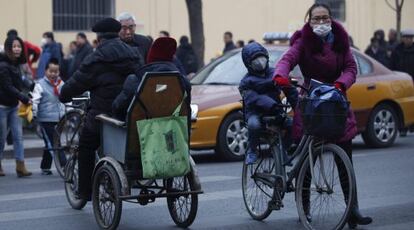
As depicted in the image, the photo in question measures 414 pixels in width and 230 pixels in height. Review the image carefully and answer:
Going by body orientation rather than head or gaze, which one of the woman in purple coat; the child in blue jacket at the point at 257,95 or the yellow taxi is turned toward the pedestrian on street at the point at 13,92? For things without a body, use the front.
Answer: the yellow taxi

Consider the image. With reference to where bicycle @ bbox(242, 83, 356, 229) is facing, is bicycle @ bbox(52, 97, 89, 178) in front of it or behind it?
behind

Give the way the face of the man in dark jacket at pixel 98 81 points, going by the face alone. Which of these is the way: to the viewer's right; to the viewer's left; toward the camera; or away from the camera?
away from the camera

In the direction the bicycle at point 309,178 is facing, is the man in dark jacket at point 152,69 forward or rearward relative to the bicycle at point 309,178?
rearward

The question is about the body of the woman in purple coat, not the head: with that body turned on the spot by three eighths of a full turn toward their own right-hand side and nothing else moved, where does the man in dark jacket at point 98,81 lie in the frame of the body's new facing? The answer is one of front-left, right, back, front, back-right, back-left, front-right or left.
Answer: front-left

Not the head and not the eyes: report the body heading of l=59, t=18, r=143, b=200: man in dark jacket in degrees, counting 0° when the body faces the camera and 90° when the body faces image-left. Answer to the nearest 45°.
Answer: approximately 135°

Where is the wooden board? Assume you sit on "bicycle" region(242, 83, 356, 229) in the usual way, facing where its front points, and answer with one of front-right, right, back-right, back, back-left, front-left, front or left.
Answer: back-right

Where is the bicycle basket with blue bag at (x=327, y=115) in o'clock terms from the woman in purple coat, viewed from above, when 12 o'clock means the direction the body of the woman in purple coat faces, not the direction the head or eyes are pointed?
The bicycle basket with blue bag is roughly at 12 o'clock from the woman in purple coat.

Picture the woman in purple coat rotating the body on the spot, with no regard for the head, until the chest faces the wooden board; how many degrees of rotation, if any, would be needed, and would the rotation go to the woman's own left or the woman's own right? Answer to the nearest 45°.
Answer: approximately 90° to the woman's own right

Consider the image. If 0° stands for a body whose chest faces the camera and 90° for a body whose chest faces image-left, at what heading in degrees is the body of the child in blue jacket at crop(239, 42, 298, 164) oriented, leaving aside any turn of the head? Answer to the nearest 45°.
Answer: approximately 315°

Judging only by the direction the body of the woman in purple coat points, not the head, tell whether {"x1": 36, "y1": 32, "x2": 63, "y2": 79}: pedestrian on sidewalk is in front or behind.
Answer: behind

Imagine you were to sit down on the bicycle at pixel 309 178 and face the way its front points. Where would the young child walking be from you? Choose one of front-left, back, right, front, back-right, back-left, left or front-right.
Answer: back
